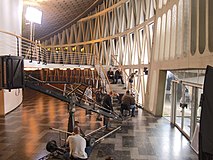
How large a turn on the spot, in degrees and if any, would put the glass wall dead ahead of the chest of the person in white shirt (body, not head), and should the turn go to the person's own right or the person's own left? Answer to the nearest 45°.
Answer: approximately 45° to the person's own right

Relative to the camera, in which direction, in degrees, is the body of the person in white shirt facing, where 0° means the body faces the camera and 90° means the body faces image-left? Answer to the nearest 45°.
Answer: approximately 180°
